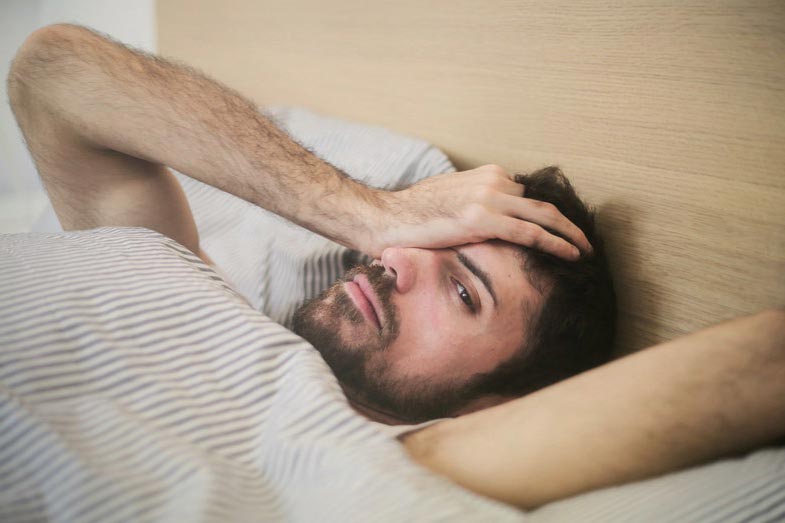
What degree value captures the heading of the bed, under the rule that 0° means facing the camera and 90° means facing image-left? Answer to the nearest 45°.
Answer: approximately 45°

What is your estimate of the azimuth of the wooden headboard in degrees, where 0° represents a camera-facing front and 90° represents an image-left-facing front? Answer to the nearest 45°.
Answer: approximately 45°
